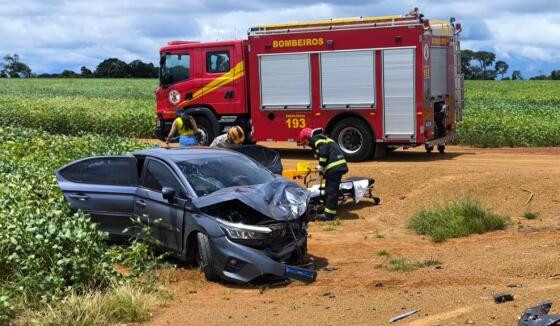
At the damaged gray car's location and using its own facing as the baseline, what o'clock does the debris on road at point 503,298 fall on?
The debris on road is roughly at 12 o'clock from the damaged gray car.

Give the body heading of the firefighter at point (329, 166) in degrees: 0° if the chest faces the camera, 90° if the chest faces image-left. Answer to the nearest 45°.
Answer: approximately 90°

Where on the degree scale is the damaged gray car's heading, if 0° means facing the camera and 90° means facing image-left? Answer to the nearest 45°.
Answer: approximately 315°

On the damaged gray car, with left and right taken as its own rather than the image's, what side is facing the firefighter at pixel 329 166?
left

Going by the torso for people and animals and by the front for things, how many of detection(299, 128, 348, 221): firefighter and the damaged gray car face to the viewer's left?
1

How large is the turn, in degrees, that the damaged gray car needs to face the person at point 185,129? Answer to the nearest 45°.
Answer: approximately 135° to its left

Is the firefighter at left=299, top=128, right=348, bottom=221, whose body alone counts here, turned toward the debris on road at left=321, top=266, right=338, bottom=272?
no

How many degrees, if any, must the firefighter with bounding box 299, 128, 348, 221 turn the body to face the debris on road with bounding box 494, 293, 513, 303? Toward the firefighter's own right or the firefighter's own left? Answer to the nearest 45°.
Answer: approximately 90° to the firefighter's own left

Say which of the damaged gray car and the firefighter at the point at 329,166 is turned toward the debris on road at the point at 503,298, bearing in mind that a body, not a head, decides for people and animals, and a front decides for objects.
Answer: the damaged gray car

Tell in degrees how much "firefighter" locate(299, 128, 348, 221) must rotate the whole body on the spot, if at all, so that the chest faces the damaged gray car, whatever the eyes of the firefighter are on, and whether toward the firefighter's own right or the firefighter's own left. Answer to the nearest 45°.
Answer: approximately 45° to the firefighter's own left

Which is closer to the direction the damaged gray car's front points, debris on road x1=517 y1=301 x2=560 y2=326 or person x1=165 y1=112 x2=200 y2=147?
the debris on road

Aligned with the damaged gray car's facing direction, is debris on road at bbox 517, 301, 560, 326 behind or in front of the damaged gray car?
in front
